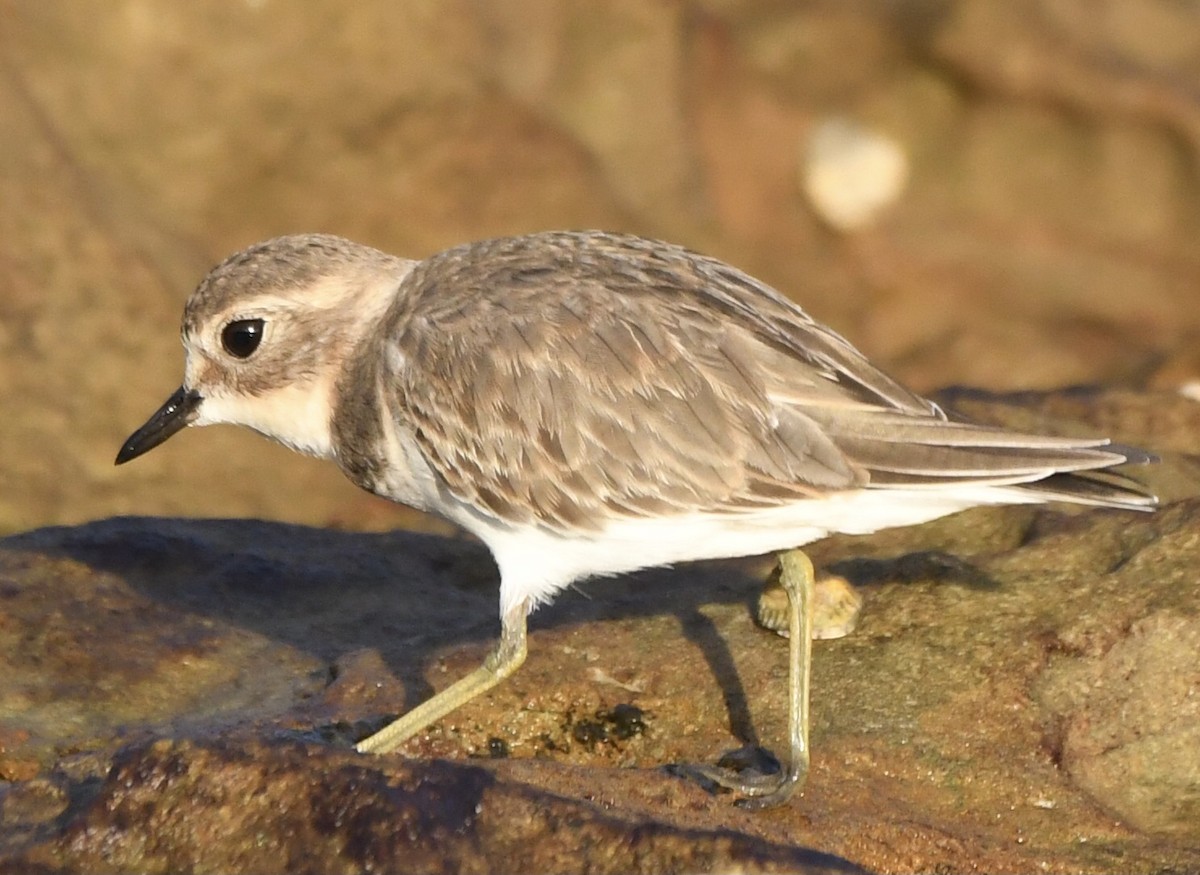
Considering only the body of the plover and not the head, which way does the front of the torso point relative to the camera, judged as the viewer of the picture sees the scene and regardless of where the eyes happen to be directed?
to the viewer's left
